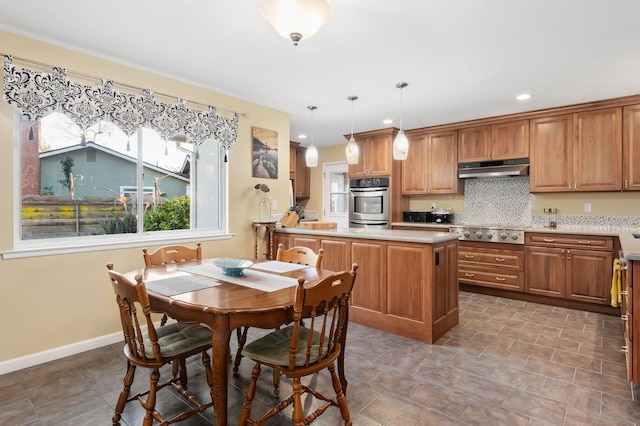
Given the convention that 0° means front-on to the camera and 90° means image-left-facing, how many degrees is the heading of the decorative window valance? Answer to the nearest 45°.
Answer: approximately 315°

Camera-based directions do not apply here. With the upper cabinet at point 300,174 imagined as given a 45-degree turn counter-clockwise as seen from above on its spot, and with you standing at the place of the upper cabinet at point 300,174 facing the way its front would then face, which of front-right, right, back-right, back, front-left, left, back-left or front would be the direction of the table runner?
right

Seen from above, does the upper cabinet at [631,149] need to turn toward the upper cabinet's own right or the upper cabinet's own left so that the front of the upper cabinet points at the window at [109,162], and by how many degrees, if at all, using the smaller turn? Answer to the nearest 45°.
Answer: approximately 45° to the upper cabinet's own right

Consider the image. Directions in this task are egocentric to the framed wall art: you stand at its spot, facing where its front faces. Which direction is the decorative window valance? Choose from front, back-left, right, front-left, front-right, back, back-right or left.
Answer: right

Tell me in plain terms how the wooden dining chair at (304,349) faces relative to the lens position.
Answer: facing away from the viewer and to the left of the viewer

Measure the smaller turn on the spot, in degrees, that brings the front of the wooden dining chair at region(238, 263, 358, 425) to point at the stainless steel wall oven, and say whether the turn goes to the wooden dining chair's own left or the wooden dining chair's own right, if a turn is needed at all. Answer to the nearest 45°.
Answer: approximately 45° to the wooden dining chair's own right

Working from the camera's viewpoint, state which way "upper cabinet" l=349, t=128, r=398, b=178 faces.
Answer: facing the viewer and to the left of the viewer

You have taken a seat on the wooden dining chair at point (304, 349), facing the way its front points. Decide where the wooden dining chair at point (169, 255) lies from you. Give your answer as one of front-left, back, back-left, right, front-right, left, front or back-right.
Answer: front

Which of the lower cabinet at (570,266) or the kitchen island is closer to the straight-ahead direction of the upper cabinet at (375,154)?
the kitchen island

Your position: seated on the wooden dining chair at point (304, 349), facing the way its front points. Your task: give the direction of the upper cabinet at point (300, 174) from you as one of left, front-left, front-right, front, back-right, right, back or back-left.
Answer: front-right
